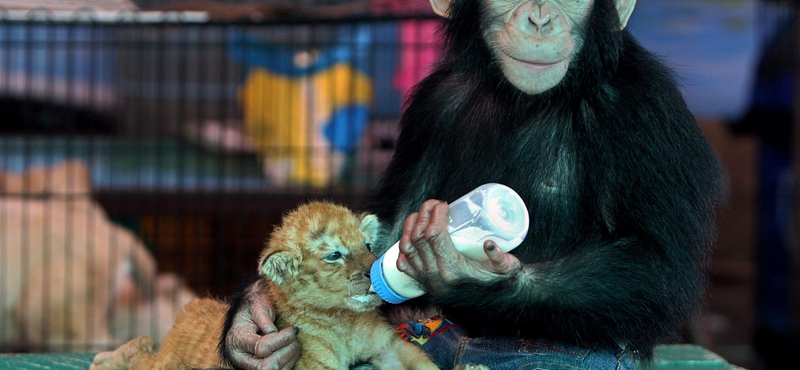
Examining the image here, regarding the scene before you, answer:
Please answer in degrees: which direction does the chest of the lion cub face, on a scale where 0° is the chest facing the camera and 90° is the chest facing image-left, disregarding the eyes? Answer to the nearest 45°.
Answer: approximately 315°
